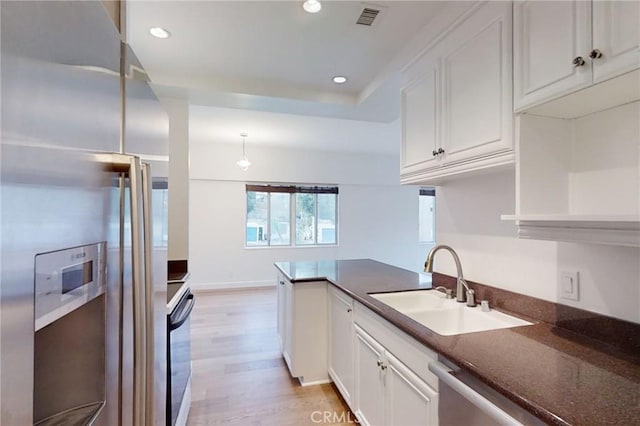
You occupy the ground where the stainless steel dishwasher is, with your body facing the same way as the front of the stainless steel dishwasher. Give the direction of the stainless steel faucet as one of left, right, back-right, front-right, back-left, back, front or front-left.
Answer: back-right

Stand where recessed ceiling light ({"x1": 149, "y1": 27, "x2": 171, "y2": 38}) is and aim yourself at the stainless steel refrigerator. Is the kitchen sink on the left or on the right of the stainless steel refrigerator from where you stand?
left

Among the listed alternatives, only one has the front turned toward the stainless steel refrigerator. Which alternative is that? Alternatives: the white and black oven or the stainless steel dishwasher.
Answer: the stainless steel dishwasher

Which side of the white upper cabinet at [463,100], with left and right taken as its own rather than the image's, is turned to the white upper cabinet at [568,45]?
left

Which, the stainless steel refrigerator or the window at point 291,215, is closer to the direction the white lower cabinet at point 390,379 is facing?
the stainless steel refrigerator

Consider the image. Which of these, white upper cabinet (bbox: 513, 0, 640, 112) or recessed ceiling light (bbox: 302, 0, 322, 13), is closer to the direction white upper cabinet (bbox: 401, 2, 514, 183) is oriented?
the recessed ceiling light

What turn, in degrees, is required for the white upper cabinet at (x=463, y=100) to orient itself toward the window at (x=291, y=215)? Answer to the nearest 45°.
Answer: approximately 90° to its right

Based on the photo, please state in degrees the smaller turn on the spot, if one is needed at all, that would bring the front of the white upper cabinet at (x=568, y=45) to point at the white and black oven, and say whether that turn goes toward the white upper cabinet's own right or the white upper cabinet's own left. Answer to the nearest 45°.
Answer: approximately 45° to the white upper cabinet's own right

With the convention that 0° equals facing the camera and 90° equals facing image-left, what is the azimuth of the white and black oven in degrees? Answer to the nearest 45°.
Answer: approximately 270°

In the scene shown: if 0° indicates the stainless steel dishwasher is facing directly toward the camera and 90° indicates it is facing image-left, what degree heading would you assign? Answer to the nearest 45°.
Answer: approximately 45°

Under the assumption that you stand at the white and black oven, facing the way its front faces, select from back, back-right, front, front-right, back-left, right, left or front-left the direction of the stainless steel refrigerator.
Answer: right

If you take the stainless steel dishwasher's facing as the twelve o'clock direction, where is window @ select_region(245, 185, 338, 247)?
The window is roughly at 3 o'clock from the stainless steel dishwasher.
